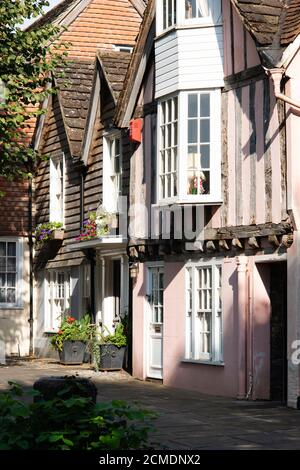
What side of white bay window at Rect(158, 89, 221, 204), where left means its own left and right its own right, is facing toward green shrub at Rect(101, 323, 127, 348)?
right

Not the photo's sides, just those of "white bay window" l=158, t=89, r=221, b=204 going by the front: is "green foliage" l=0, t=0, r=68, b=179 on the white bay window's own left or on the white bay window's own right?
on the white bay window's own right

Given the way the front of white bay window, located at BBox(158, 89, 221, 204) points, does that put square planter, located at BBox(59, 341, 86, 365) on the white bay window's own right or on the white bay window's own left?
on the white bay window's own right

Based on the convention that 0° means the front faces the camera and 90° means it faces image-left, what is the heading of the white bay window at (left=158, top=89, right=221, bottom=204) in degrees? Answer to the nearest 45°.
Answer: approximately 45°

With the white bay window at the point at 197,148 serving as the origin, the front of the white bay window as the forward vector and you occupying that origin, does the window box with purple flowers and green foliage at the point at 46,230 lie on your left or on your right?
on your right

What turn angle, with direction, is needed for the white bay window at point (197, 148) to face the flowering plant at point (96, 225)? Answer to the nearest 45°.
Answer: approximately 90° to its right

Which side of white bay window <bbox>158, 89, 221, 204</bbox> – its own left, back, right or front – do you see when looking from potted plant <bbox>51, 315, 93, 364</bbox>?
right
